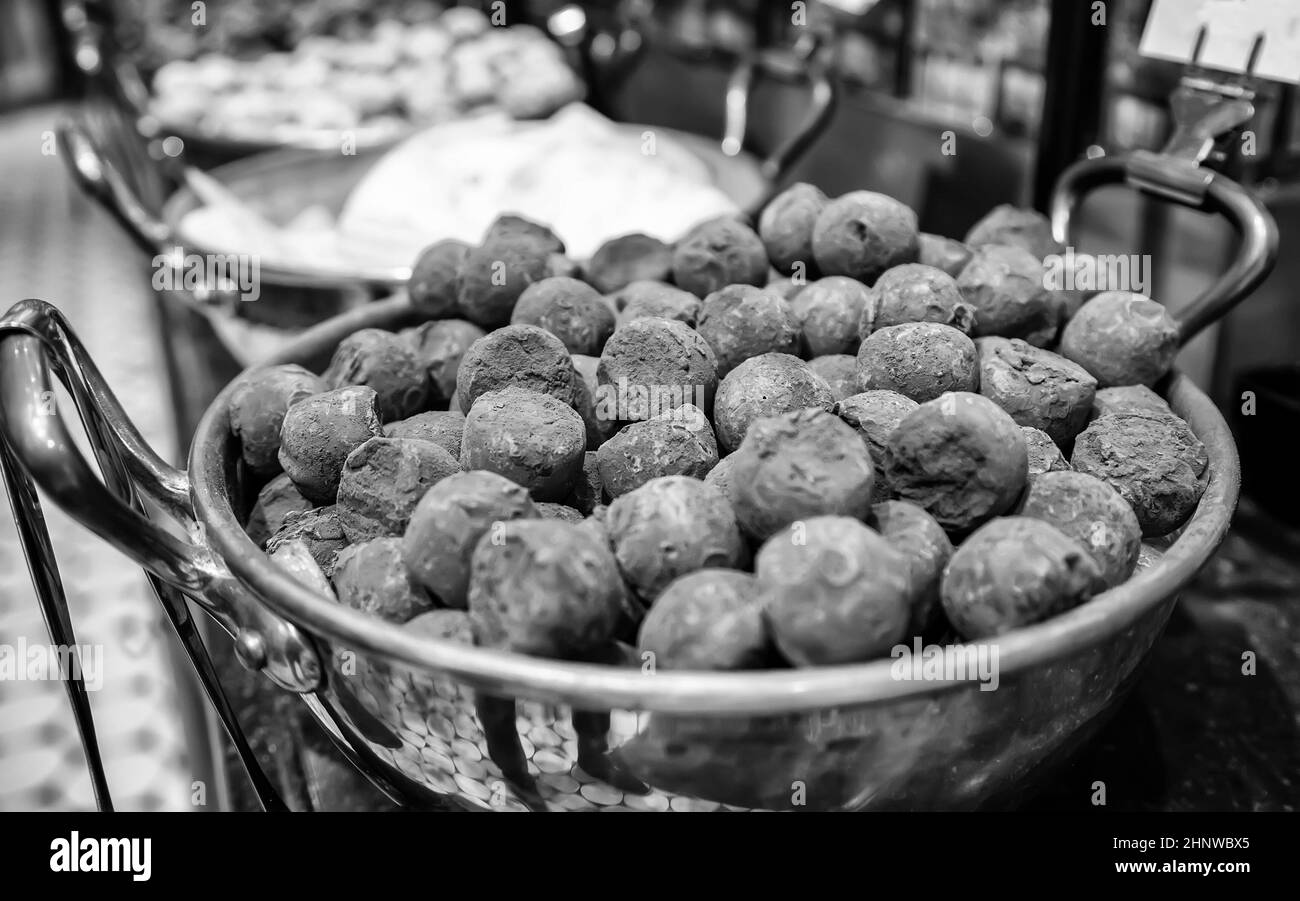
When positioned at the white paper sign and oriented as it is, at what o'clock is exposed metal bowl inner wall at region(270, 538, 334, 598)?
The exposed metal bowl inner wall is roughly at 1 o'clock from the white paper sign.

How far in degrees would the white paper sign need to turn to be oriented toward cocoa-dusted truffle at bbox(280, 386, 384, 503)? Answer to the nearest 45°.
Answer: approximately 45° to its right

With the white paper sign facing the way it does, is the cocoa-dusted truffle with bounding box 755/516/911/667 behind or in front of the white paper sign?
in front

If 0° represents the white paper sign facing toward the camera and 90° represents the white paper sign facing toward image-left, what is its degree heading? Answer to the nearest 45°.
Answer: approximately 0°
